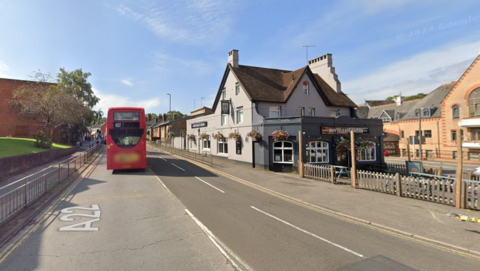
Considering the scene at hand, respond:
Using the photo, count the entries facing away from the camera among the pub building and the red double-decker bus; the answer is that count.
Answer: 1

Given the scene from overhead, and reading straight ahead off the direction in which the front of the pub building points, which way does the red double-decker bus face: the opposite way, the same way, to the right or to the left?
the opposite way

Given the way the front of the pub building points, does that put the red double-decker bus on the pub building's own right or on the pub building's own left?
on the pub building's own right

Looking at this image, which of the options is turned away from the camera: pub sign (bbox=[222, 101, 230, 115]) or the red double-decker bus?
the red double-decker bus

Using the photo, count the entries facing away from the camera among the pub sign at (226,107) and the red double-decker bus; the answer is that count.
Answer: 1

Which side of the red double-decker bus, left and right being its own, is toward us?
back

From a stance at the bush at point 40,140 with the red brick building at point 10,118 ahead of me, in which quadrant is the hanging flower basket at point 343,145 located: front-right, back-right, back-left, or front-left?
back-right
